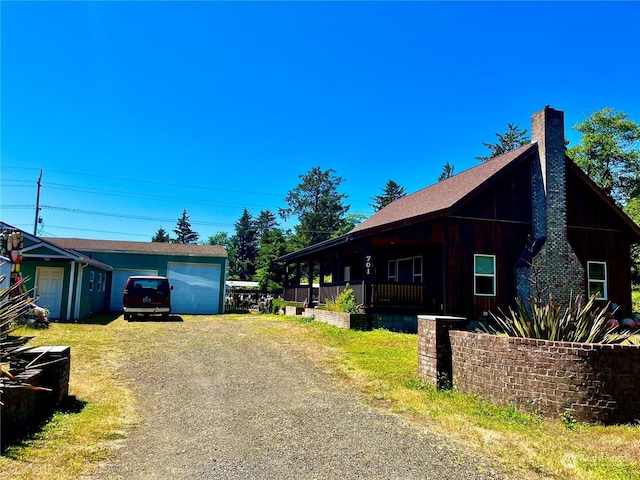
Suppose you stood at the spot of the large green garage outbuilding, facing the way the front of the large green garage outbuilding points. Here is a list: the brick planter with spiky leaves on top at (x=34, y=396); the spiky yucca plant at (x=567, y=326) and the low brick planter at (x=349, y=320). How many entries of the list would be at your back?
0

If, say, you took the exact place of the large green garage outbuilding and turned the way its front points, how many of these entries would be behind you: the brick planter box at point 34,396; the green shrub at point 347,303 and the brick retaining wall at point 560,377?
0

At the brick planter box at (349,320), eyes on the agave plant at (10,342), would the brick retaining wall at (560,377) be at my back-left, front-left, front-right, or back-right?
front-left

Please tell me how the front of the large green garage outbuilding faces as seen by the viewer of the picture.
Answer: facing the viewer

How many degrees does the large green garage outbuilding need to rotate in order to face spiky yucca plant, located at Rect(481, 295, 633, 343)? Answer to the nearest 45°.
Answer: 0° — it already faces it

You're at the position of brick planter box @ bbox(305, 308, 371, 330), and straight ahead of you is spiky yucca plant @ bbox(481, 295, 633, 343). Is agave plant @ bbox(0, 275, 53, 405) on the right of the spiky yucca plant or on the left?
right

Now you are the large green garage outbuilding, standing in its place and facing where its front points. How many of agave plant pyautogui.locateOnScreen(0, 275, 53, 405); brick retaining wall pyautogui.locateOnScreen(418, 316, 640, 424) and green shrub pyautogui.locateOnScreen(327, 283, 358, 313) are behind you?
0

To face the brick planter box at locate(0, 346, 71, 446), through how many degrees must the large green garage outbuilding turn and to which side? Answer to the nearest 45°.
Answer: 0° — it already faces it

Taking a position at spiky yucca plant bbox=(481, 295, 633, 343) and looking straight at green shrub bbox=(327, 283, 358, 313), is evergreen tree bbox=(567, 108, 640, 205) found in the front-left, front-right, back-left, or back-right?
front-right

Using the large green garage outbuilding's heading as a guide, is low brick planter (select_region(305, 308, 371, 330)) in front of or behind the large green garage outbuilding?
in front

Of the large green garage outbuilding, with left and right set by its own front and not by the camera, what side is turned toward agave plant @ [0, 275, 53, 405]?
front

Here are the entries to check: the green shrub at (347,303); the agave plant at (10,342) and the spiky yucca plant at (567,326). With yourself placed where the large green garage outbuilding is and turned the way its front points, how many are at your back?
0

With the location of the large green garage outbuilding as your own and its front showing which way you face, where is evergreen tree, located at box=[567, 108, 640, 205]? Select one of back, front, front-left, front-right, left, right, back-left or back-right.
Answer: left
